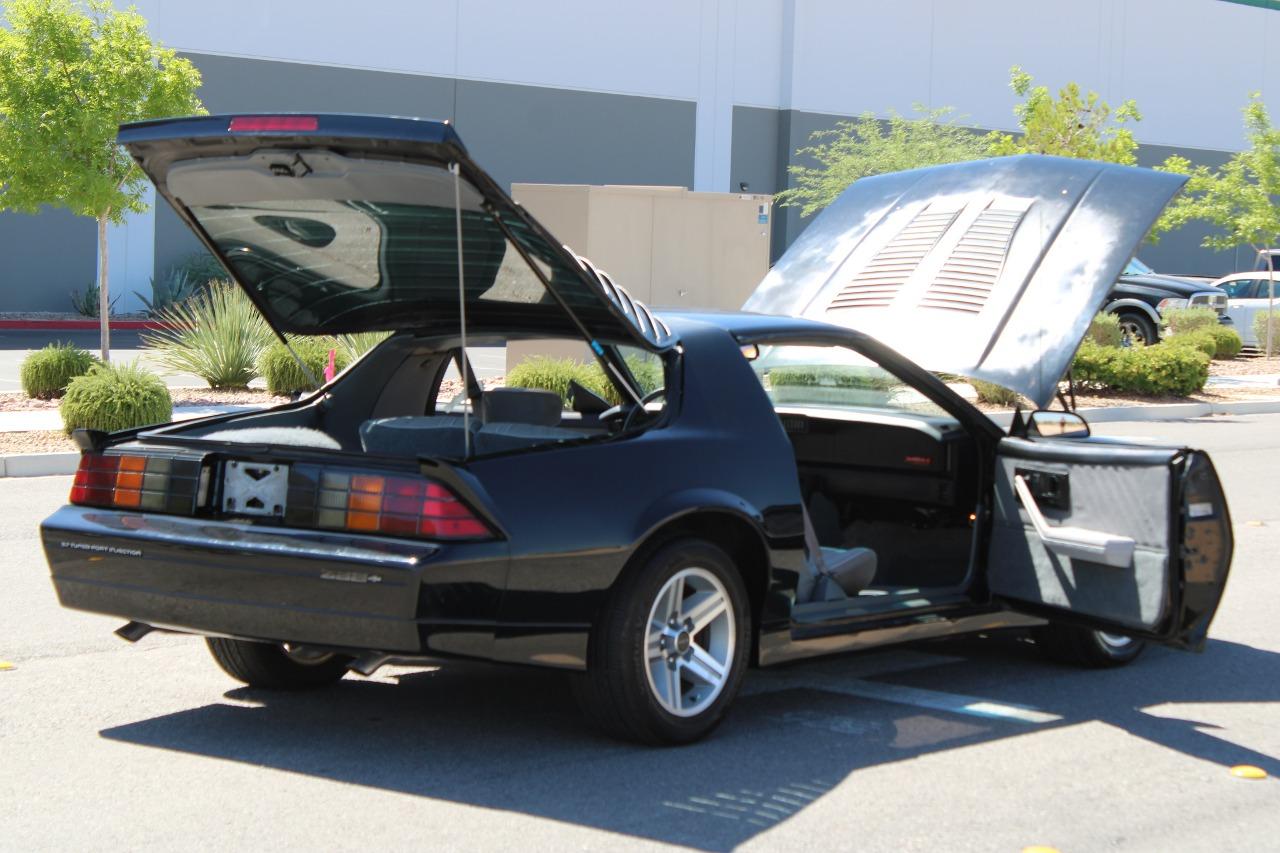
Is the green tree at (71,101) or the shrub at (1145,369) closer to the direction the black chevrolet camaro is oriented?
the shrub

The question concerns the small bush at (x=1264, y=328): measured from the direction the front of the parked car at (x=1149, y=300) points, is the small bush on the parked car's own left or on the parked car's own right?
on the parked car's own right

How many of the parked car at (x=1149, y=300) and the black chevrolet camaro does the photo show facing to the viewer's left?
0

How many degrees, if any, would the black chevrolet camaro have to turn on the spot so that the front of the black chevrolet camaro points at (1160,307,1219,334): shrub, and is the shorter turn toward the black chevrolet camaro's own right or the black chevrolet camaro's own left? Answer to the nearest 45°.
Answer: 0° — it already faces it

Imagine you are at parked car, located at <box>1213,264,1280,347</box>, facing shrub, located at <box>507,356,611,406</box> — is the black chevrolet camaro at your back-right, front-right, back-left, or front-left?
front-left

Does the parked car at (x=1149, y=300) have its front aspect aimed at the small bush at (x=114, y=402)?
no

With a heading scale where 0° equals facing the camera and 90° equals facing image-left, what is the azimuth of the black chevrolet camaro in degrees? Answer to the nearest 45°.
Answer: approximately 225°

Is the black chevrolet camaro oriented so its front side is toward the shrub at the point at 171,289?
no

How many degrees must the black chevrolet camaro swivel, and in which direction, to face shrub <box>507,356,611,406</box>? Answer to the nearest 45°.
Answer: approximately 45° to its left

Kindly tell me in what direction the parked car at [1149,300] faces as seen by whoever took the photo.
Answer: facing the viewer and to the right of the viewer

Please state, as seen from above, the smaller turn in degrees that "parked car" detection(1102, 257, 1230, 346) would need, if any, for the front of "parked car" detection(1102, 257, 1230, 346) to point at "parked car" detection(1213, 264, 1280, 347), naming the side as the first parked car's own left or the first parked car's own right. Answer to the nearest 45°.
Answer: approximately 90° to the first parked car's own left

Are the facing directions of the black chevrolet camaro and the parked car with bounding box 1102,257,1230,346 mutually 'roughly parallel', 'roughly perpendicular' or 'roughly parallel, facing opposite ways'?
roughly perpendicular
